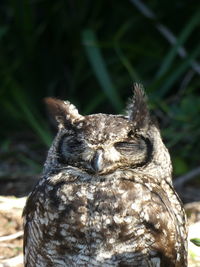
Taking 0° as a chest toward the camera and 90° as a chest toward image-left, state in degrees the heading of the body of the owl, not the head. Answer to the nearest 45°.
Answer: approximately 0°
